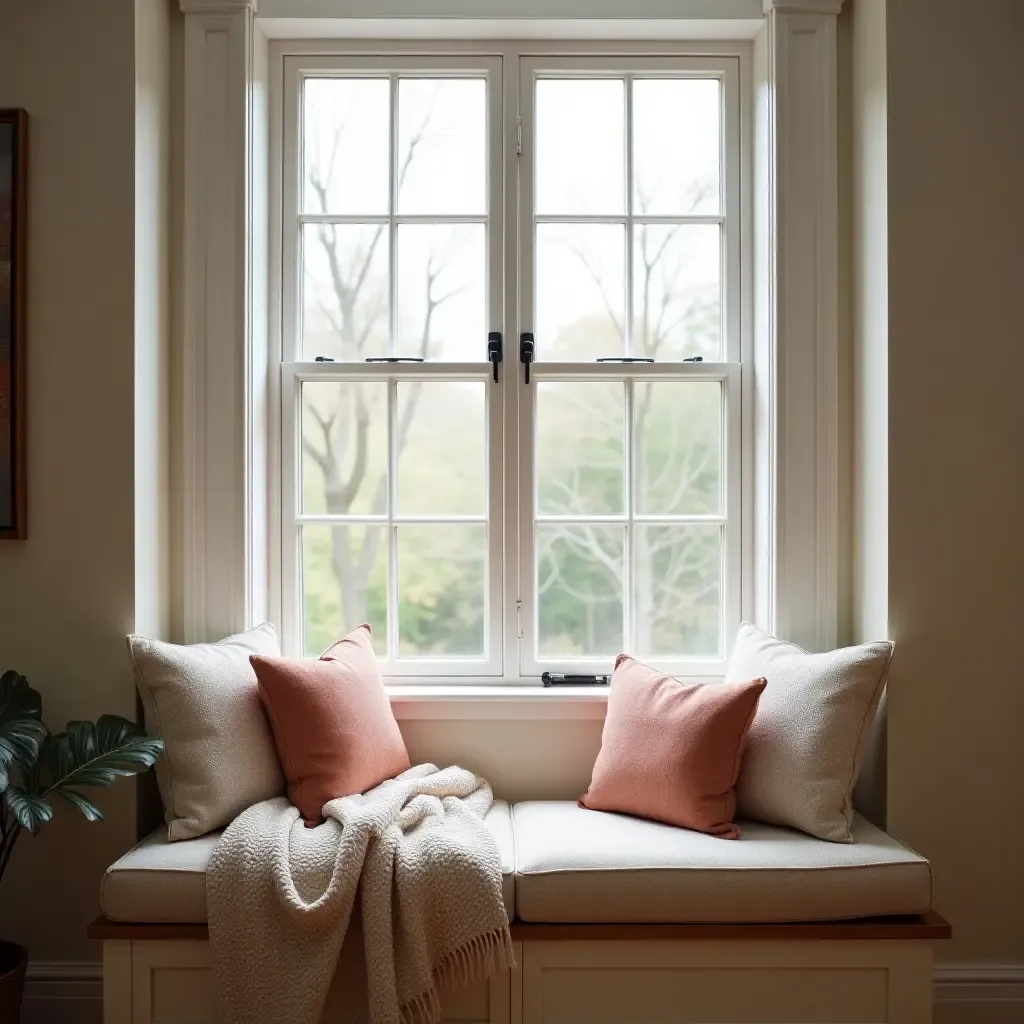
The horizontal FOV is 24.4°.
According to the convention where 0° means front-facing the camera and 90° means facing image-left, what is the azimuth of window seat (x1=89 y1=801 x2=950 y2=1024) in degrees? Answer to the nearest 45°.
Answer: approximately 0°

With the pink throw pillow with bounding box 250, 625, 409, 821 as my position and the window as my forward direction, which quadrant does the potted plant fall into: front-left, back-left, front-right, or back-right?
back-left

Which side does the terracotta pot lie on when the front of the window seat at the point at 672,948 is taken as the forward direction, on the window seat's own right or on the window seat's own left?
on the window seat's own right

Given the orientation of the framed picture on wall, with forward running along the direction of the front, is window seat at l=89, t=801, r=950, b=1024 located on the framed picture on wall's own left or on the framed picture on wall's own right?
on the framed picture on wall's own left

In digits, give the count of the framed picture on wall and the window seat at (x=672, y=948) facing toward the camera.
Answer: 2
